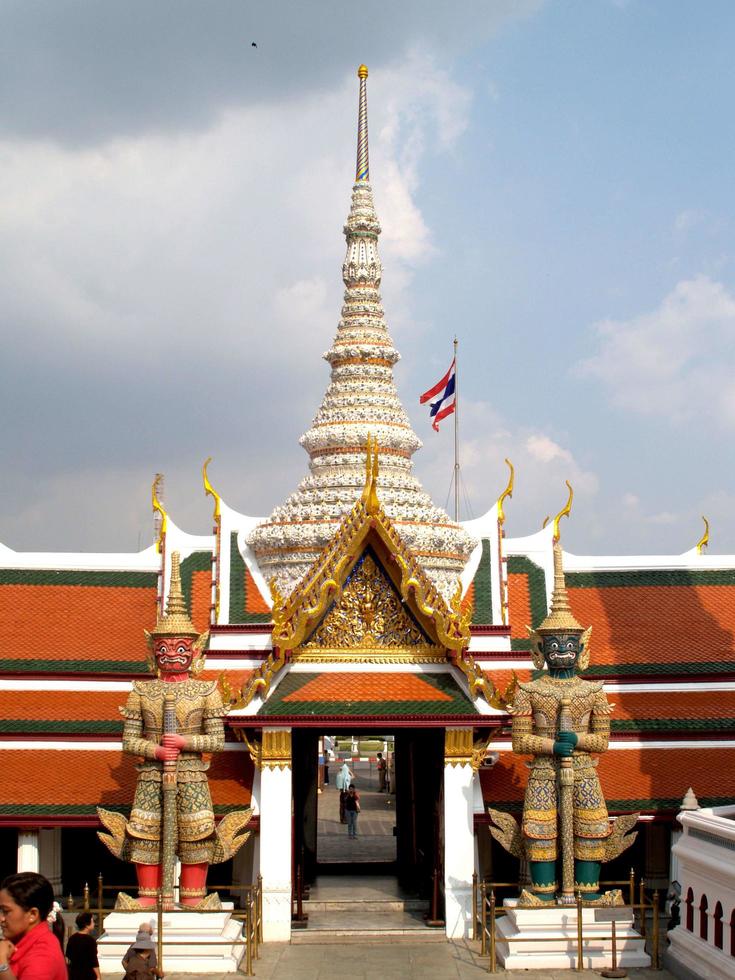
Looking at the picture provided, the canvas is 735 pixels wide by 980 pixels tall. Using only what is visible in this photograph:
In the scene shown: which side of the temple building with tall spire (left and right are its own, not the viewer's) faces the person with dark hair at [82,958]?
front

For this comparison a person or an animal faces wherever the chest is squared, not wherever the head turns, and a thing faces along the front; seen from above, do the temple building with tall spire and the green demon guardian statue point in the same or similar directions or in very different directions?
same or similar directions

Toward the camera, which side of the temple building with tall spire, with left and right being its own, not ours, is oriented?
front

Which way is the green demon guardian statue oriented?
toward the camera

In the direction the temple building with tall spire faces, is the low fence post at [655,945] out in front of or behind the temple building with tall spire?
in front

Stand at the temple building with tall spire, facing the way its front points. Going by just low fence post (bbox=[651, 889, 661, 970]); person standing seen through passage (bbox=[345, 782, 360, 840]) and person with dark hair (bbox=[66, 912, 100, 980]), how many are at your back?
1
